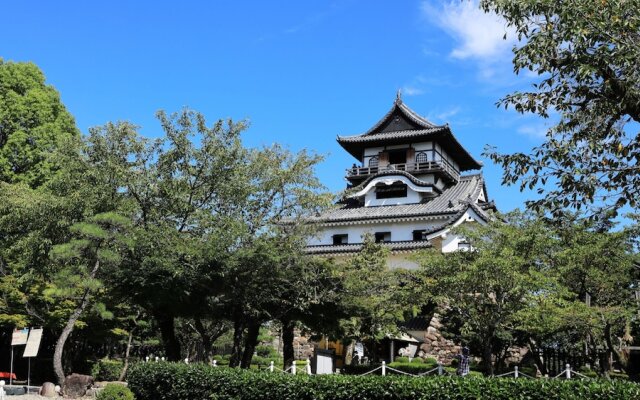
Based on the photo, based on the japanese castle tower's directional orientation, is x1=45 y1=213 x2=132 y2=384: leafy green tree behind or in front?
in front

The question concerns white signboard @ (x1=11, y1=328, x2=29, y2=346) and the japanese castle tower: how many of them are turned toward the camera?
2

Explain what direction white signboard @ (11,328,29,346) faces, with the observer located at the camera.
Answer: facing the viewer

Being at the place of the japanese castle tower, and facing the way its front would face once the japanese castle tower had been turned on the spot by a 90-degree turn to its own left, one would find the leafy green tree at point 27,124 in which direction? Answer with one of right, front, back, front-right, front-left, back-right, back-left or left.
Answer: back-right

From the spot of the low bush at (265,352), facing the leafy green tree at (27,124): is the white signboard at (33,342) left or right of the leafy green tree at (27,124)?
left

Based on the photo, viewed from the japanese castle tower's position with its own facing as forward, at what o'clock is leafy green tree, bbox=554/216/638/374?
The leafy green tree is roughly at 11 o'clock from the japanese castle tower.

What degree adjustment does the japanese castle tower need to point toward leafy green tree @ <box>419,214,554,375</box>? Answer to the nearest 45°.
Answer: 0° — it already faces it

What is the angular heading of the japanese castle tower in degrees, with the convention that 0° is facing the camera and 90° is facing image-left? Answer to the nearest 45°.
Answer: approximately 0°

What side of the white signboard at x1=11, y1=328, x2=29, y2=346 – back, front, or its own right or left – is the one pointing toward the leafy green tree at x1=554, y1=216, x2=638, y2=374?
left
